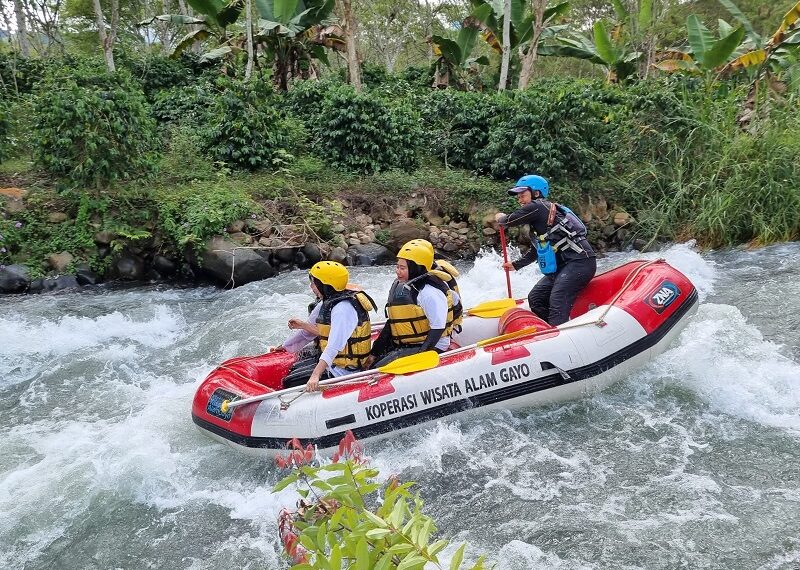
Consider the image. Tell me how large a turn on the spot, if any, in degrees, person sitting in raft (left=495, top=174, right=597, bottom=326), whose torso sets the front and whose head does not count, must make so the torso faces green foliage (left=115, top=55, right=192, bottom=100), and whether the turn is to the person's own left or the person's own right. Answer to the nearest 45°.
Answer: approximately 45° to the person's own right

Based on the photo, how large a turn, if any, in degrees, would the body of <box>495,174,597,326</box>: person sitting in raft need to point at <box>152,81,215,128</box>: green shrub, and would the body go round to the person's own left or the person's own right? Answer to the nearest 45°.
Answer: approximately 45° to the person's own right

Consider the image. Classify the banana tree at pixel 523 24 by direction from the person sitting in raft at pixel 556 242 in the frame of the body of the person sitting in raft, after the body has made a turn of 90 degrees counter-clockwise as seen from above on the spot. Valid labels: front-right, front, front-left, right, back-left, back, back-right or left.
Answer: back

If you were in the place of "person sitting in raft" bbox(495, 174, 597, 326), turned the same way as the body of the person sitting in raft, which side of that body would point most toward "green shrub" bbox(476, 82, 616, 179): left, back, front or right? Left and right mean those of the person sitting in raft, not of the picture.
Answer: right

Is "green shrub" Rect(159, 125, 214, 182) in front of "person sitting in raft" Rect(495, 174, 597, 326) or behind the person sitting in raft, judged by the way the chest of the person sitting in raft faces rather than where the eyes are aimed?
in front

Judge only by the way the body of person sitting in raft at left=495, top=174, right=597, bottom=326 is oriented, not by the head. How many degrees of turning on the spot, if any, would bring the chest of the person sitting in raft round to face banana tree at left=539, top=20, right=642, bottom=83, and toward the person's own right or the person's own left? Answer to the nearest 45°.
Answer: approximately 90° to the person's own right

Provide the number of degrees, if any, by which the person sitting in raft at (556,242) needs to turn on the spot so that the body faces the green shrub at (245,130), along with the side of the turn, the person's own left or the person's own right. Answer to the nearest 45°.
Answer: approximately 45° to the person's own right

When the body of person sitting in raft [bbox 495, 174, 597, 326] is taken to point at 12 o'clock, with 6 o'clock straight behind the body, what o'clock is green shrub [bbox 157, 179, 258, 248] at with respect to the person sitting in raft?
The green shrub is roughly at 1 o'clock from the person sitting in raft.

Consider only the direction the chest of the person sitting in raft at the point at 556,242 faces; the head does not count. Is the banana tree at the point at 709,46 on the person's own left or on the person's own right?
on the person's own right

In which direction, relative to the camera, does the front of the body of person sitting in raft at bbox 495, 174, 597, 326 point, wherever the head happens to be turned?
to the viewer's left

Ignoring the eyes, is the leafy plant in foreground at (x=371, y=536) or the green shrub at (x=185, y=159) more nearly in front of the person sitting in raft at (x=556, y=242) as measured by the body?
the green shrub

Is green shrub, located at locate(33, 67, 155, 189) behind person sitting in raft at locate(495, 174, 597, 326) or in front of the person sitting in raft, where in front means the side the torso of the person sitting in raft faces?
in front

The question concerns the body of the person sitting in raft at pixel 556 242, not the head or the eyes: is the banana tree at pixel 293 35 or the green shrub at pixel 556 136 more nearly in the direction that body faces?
the banana tree

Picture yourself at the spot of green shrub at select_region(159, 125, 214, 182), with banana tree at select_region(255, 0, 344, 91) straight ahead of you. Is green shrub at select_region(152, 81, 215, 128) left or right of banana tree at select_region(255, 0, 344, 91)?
left

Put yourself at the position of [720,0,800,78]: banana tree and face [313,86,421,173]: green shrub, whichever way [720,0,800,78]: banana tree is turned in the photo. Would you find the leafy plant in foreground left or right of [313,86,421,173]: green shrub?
left

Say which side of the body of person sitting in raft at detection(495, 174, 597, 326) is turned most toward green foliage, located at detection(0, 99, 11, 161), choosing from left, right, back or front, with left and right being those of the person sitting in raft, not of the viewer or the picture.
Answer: front

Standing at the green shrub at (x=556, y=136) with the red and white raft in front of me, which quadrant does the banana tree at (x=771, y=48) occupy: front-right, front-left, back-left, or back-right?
back-left
